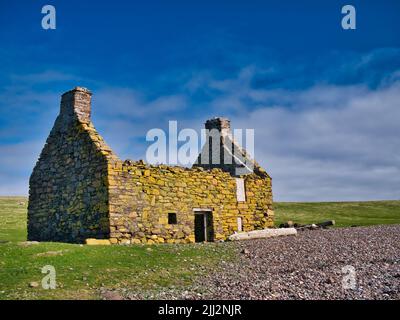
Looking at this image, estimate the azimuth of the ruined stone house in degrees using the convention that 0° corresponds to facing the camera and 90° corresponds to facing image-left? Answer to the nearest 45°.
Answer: approximately 315°
